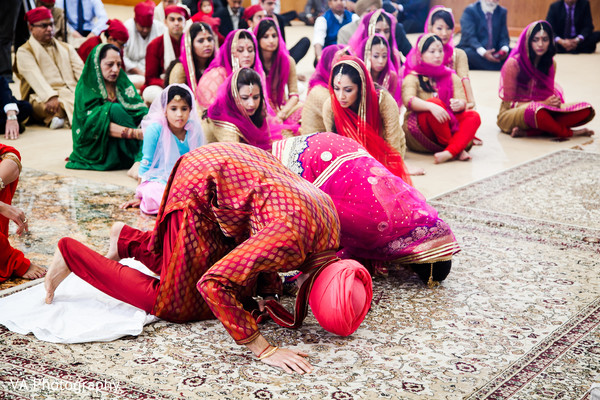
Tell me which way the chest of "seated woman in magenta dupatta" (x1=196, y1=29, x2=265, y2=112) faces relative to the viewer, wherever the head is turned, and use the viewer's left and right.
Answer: facing the viewer and to the right of the viewer

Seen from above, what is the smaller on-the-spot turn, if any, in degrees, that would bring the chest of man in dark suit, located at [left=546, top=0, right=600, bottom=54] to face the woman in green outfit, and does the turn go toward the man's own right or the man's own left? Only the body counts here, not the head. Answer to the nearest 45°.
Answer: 0° — they already face them

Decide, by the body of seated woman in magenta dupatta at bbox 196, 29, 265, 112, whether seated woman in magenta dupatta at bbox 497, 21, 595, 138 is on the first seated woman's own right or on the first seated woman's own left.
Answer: on the first seated woman's own left

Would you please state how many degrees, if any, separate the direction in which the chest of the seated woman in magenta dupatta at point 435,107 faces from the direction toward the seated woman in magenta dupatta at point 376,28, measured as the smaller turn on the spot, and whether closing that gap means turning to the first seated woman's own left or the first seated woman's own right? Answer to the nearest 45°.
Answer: approximately 180°

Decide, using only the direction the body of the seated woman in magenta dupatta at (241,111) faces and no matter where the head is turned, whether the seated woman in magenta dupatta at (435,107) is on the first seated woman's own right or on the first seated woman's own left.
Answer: on the first seated woman's own left

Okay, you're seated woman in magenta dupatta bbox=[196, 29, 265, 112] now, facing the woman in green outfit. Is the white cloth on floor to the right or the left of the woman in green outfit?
left

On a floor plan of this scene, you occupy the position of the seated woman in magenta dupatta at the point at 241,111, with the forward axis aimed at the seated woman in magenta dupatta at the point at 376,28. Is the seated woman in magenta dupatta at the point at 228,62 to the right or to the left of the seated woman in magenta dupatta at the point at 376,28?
left
